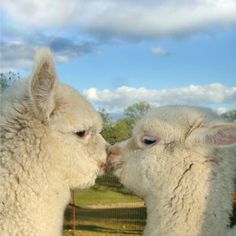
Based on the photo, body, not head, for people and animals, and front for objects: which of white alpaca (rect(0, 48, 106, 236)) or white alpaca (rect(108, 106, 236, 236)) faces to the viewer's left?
white alpaca (rect(108, 106, 236, 236))

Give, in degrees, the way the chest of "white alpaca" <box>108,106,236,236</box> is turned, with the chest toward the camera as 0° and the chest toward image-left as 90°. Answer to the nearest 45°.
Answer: approximately 90°

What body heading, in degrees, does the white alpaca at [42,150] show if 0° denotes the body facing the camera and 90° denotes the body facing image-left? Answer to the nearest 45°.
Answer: approximately 270°

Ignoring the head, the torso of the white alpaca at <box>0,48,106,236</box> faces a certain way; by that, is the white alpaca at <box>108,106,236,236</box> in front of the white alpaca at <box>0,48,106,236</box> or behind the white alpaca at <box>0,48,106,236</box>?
in front

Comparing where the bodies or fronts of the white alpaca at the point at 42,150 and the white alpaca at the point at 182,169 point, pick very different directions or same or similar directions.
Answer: very different directions

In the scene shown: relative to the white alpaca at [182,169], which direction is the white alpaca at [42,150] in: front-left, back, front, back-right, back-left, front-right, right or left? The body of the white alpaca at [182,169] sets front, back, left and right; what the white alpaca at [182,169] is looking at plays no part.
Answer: front-left

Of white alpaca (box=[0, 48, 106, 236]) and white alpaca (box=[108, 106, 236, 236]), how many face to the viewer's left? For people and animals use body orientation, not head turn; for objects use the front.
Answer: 1
